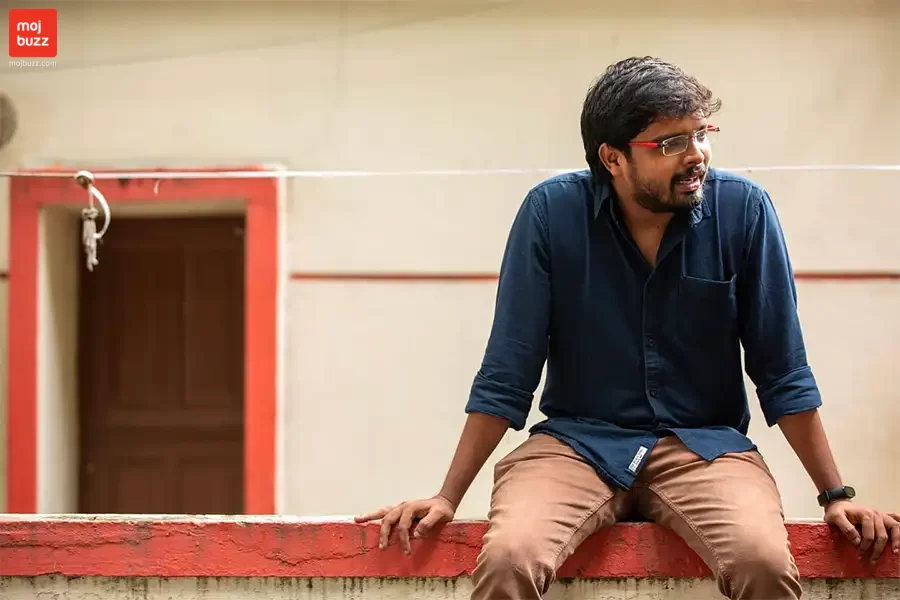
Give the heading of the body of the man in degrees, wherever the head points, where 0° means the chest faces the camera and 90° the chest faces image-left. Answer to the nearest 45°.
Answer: approximately 0°

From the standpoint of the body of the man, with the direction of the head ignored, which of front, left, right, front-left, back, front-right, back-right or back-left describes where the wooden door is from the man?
back-right
